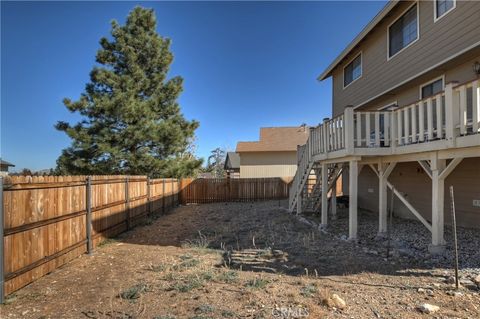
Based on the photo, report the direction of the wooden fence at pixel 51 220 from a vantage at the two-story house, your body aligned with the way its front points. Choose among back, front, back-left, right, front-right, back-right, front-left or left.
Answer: back

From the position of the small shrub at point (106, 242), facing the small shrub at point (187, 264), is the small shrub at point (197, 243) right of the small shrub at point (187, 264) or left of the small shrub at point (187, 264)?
left

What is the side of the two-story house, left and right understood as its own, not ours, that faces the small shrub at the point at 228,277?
back
